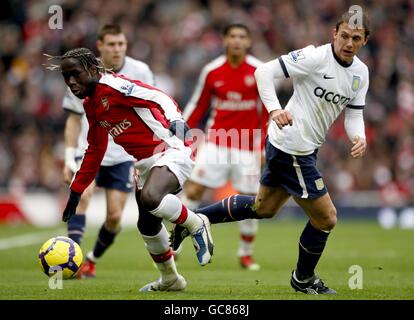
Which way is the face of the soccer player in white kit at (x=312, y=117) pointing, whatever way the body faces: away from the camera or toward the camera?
toward the camera

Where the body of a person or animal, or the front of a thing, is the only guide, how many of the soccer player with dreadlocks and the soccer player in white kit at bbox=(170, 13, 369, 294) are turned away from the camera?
0

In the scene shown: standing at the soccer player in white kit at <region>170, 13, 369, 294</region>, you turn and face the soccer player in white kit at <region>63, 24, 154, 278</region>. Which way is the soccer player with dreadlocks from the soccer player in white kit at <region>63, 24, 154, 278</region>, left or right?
left

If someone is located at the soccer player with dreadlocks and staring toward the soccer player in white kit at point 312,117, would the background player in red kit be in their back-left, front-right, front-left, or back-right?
front-left

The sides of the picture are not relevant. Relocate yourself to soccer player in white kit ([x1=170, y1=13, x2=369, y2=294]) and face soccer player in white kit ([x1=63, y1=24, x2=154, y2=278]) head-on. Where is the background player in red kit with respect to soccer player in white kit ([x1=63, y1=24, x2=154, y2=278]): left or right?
right

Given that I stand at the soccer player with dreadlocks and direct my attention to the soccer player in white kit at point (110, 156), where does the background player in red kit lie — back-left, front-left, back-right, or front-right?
front-right

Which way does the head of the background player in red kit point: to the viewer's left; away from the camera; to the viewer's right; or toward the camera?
toward the camera

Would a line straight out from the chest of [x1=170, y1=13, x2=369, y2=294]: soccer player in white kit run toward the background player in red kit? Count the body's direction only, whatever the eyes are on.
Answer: no

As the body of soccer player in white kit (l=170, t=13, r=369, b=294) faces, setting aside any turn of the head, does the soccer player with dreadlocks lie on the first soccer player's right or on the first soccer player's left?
on the first soccer player's right

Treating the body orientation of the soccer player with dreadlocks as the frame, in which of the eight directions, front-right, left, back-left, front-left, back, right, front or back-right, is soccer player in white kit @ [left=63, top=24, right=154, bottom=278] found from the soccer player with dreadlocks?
back-right

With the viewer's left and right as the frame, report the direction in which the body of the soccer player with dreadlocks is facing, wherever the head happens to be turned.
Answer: facing the viewer and to the left of the viewer

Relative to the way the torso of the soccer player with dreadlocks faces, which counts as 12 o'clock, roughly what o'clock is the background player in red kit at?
The background player in red kit is roughly at 5 o'clock from the soccer player with dreadlocks.
